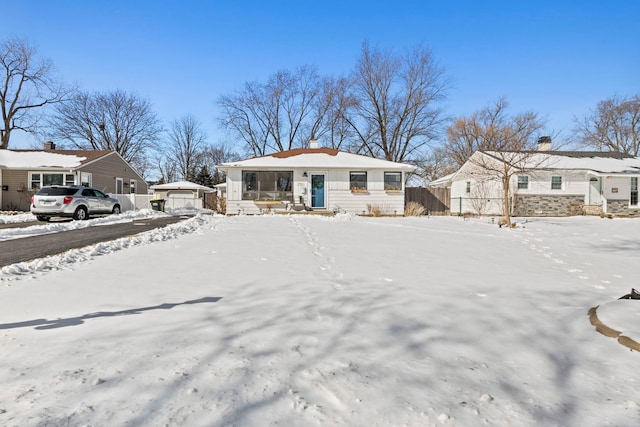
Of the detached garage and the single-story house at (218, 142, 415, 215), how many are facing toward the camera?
2

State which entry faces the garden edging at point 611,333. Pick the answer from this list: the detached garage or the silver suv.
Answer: the detached garage

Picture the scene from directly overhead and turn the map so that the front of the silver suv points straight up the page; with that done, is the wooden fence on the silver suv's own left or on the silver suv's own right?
on the silver suv's own right

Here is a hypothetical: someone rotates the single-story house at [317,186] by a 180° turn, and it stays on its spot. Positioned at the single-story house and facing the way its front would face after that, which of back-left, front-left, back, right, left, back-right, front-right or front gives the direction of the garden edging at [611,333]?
back

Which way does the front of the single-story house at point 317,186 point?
toward the camera

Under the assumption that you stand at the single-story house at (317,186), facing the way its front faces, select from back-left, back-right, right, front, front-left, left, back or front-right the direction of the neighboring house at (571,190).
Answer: left

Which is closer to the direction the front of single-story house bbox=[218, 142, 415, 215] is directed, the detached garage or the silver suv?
the silver suv

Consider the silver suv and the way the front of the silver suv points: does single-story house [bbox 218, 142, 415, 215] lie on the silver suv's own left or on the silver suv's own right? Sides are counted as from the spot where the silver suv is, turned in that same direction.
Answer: on the silver suv's own right

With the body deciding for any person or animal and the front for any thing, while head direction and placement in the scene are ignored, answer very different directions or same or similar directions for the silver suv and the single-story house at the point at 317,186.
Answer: very different directions

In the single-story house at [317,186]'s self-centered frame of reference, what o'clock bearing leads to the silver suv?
The silver suv is roughly at 2 o'clock from the single-story house.

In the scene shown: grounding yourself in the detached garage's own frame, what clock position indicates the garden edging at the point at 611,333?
The garden edging is roughly at 12 o'clock from the detached garage.

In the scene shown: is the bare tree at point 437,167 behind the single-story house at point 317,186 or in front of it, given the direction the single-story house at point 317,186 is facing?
behind

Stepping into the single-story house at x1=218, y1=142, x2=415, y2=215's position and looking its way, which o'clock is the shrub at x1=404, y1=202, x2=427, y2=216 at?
The shrub is roughly at 9 o'clock from the single-story house.

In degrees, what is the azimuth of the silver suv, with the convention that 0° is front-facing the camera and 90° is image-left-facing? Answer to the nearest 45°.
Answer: approximately 225°
